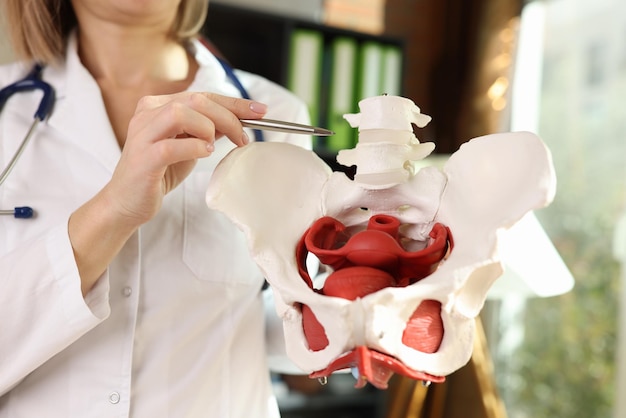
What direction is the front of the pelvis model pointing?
toward the camera

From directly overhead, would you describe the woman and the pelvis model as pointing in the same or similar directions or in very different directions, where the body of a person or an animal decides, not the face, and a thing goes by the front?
same or similar directions

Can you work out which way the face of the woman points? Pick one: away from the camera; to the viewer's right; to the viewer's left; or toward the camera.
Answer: toward the camera

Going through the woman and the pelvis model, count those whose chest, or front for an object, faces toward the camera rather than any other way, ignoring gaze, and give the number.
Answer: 2
